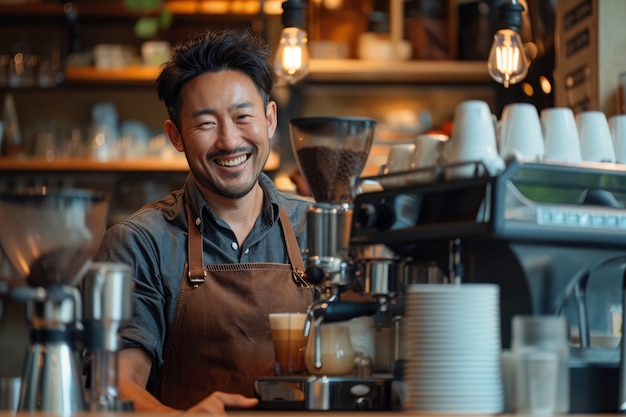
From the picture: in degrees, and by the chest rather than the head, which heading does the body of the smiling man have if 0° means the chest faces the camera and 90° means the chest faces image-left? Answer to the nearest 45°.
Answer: approximately 315°

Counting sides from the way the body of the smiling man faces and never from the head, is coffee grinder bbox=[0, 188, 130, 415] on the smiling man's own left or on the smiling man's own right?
on the smiling man's own right

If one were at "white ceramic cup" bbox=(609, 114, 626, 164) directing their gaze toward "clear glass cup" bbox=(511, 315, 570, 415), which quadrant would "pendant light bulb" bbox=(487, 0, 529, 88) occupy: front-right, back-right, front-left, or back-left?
back-right

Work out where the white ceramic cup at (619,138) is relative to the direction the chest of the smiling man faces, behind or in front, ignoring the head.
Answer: in front

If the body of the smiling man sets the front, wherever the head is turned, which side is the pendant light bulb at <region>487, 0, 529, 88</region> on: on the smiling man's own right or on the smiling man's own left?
on the smiling man's own left

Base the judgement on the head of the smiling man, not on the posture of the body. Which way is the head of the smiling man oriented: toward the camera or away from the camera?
toward the camera

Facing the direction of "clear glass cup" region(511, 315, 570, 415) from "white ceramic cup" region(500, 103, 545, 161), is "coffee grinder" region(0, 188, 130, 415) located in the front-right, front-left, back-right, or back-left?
front-right

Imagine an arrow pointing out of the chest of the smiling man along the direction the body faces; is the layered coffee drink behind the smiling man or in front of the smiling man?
in front
